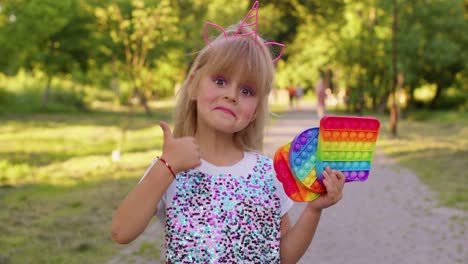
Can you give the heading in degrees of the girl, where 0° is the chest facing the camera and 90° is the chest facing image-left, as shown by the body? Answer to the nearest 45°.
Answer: approximately 0°
